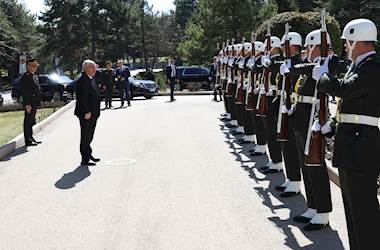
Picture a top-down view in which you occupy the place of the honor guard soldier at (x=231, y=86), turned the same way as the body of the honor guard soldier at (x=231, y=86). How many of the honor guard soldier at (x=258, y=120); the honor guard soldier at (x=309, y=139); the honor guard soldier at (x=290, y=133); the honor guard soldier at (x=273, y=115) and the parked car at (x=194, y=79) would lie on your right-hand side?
1

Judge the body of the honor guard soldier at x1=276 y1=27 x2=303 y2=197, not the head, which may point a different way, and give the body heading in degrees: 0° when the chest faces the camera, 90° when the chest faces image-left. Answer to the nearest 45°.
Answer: approximately 90°

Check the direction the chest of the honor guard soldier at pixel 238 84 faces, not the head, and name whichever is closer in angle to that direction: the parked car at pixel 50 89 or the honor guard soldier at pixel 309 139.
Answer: the parked car

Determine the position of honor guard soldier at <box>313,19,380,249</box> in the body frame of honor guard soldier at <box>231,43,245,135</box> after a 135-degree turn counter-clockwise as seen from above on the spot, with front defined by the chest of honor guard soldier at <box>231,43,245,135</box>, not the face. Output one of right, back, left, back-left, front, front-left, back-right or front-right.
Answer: front-right

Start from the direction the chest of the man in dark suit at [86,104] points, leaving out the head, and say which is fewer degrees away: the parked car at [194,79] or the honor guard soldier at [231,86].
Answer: the honor guard soldier

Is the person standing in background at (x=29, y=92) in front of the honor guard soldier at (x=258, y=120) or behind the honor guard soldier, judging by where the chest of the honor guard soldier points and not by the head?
in front

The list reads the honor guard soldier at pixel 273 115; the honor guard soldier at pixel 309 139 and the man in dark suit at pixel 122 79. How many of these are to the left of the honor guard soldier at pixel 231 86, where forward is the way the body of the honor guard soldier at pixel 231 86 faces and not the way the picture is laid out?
2

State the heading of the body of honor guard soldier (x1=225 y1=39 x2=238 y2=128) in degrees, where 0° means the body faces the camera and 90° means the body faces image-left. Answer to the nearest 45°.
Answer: approximately 90°

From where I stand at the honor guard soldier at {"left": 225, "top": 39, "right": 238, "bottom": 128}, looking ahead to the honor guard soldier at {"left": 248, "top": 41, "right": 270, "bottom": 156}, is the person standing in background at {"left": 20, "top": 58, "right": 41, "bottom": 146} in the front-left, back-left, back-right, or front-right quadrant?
front-right

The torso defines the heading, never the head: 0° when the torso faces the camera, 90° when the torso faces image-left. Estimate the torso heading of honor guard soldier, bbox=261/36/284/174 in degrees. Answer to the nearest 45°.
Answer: approximately 90°

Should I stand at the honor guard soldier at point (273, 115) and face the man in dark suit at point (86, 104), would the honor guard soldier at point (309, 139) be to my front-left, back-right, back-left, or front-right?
back-left

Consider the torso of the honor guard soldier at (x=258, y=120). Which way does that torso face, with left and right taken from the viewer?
facing to the left of the viewer

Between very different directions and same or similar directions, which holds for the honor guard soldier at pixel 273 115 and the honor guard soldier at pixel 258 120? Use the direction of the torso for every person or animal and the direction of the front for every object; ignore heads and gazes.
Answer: same or similar directions
